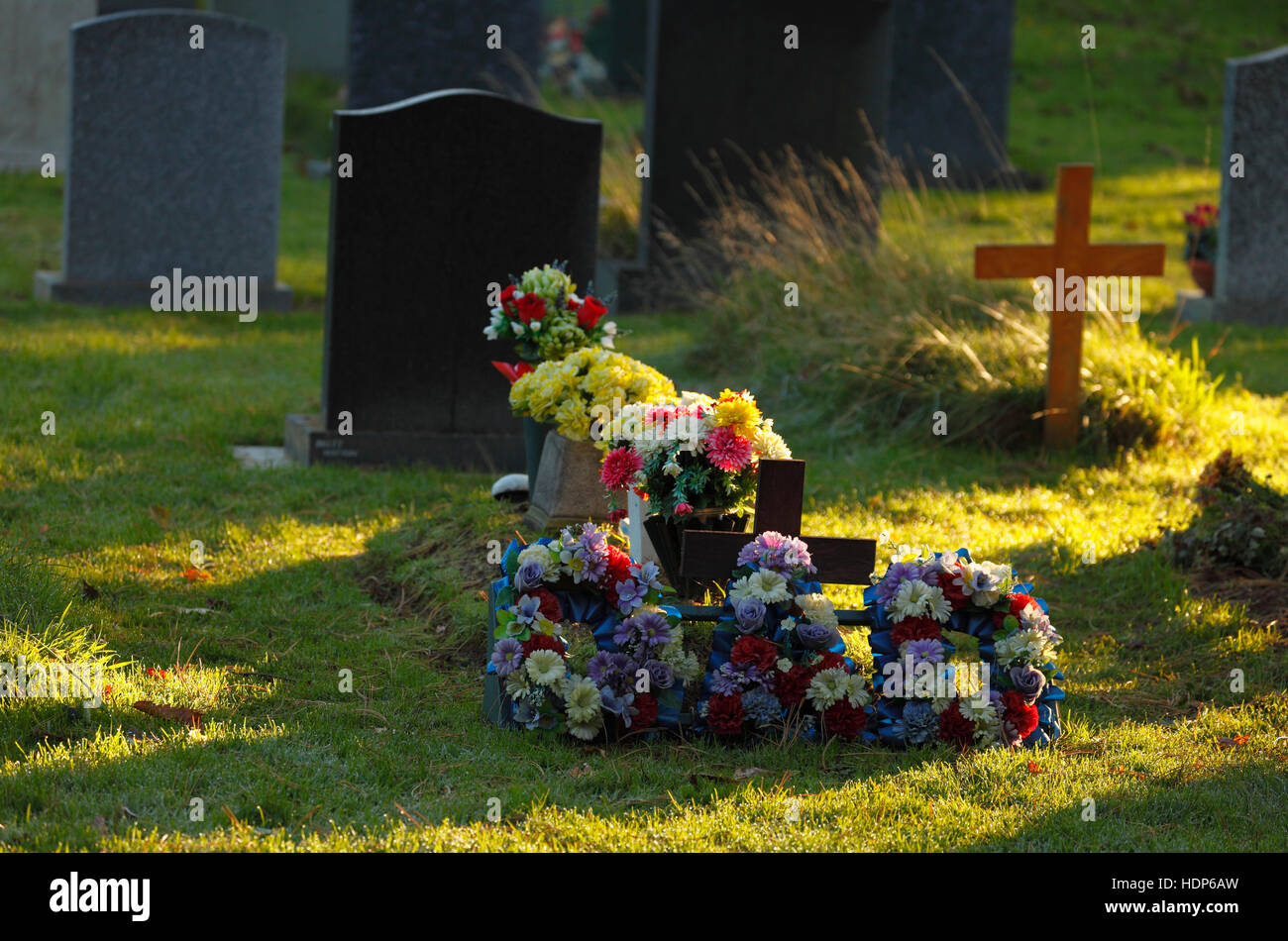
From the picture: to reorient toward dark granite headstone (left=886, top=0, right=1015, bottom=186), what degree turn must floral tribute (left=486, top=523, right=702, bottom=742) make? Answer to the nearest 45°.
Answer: approximately 180°

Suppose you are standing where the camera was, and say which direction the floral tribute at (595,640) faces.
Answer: facing the viewer

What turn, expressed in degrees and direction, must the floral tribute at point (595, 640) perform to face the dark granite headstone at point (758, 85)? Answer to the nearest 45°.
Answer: approximately 180°
